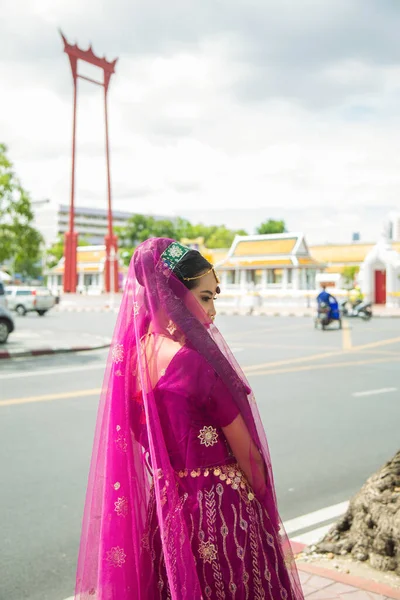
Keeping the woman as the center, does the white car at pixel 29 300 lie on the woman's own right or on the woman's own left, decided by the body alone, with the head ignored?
on the woman's own left

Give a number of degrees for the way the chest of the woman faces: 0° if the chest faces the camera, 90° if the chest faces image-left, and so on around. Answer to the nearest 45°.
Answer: approximately 225°

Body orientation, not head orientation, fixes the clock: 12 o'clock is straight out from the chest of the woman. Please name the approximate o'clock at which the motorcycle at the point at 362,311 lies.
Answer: The motorcycle is roughly at 11 o'clock from the woman.

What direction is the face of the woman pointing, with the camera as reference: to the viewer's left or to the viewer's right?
to the viewer's right

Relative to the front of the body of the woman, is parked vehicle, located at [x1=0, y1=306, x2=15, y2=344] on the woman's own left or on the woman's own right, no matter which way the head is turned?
on the woman's own left
